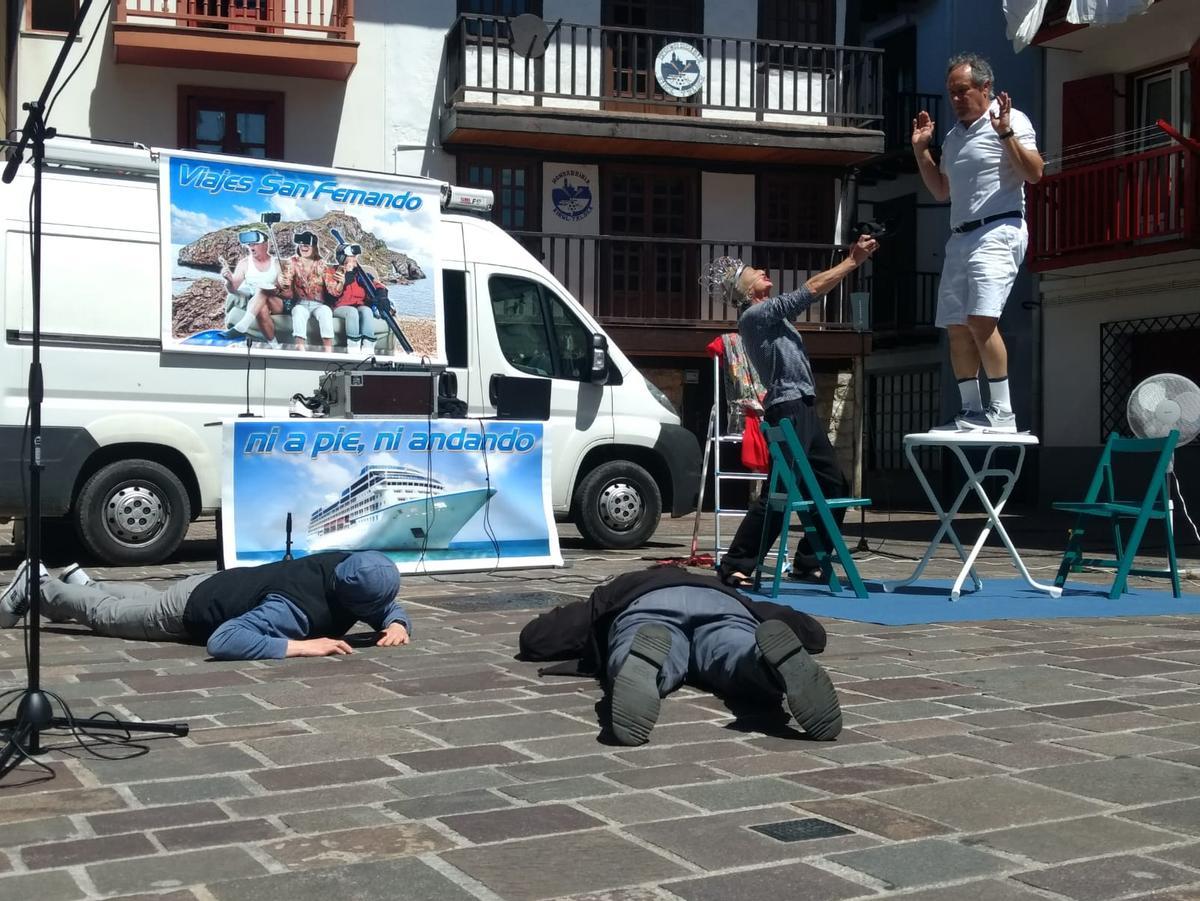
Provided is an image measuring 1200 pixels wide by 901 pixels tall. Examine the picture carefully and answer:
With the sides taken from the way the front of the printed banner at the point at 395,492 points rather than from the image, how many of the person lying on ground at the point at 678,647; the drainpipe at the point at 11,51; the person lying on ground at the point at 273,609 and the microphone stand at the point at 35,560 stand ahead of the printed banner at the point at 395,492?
3

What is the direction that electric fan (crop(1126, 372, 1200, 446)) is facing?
toward the camera

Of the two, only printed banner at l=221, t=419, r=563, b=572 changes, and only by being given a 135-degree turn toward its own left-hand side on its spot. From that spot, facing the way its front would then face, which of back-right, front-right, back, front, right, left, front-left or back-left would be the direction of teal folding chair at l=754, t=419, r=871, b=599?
right

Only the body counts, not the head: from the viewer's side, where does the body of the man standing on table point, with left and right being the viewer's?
facing the viewer and to the left of the viewer

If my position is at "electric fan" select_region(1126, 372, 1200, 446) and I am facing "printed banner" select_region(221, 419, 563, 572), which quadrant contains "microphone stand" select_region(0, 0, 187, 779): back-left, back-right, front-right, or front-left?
front-left

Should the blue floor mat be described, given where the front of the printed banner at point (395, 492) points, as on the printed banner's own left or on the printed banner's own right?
on the printed banner's own left

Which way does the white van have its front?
to the viewer's right

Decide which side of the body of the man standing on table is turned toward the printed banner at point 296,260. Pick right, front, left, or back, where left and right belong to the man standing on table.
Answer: right

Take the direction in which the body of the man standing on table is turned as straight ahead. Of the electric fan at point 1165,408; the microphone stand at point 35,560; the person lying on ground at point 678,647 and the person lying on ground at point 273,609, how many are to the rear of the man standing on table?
1

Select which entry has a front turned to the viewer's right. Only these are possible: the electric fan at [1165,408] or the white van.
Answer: the white van

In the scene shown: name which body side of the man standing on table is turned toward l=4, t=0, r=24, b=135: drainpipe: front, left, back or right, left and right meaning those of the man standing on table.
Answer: right

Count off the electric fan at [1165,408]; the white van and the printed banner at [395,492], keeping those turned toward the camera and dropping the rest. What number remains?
2

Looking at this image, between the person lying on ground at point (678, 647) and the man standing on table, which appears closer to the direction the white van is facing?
the man standing on table
